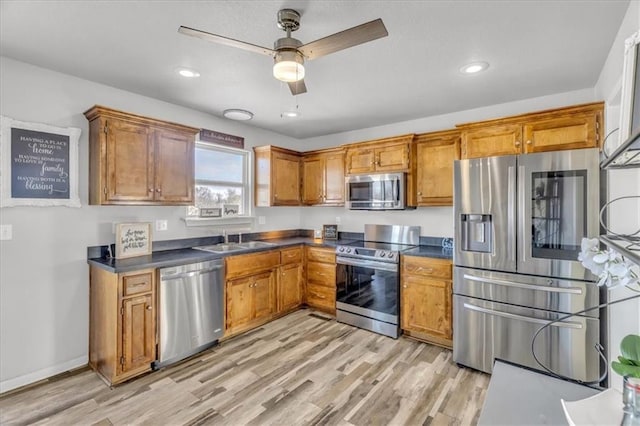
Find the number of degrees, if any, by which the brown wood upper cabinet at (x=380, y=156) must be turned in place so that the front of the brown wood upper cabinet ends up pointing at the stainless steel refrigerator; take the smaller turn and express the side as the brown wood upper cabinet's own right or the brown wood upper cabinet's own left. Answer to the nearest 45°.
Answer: approximately 90° to the brown wood upper cabinet's own left

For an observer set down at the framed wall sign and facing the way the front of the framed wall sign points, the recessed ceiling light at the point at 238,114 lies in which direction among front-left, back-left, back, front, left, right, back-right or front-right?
front-left

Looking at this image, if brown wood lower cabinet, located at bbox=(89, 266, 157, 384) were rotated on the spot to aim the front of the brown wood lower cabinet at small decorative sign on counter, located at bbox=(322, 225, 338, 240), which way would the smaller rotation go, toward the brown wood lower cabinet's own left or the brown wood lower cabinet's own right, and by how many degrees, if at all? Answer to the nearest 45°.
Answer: approximately 45° to the brown wood lower cabinet's own left

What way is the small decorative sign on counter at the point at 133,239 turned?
toward the camera

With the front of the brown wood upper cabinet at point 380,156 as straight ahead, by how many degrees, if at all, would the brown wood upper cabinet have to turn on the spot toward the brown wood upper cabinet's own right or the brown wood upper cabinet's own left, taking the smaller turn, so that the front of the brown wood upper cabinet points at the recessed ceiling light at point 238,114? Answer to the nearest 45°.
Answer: approximately 45° to the brown wood upper cabinet's own right

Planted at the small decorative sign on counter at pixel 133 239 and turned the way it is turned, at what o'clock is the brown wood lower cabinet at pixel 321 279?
The brown wood lower cabinet is roughly at 9 o'clock from the small decorative sign on counter.

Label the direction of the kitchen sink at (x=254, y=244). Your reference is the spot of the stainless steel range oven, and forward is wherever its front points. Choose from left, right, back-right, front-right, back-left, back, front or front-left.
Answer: front-right

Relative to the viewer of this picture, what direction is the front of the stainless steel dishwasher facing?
facing the viewer and to the right of the viewer

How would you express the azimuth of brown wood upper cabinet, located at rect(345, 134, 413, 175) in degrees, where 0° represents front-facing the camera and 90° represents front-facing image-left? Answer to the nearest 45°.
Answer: approximately 45°

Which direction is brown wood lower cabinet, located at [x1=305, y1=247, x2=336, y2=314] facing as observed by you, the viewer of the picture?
facing the viewer and to the left of the viewer
